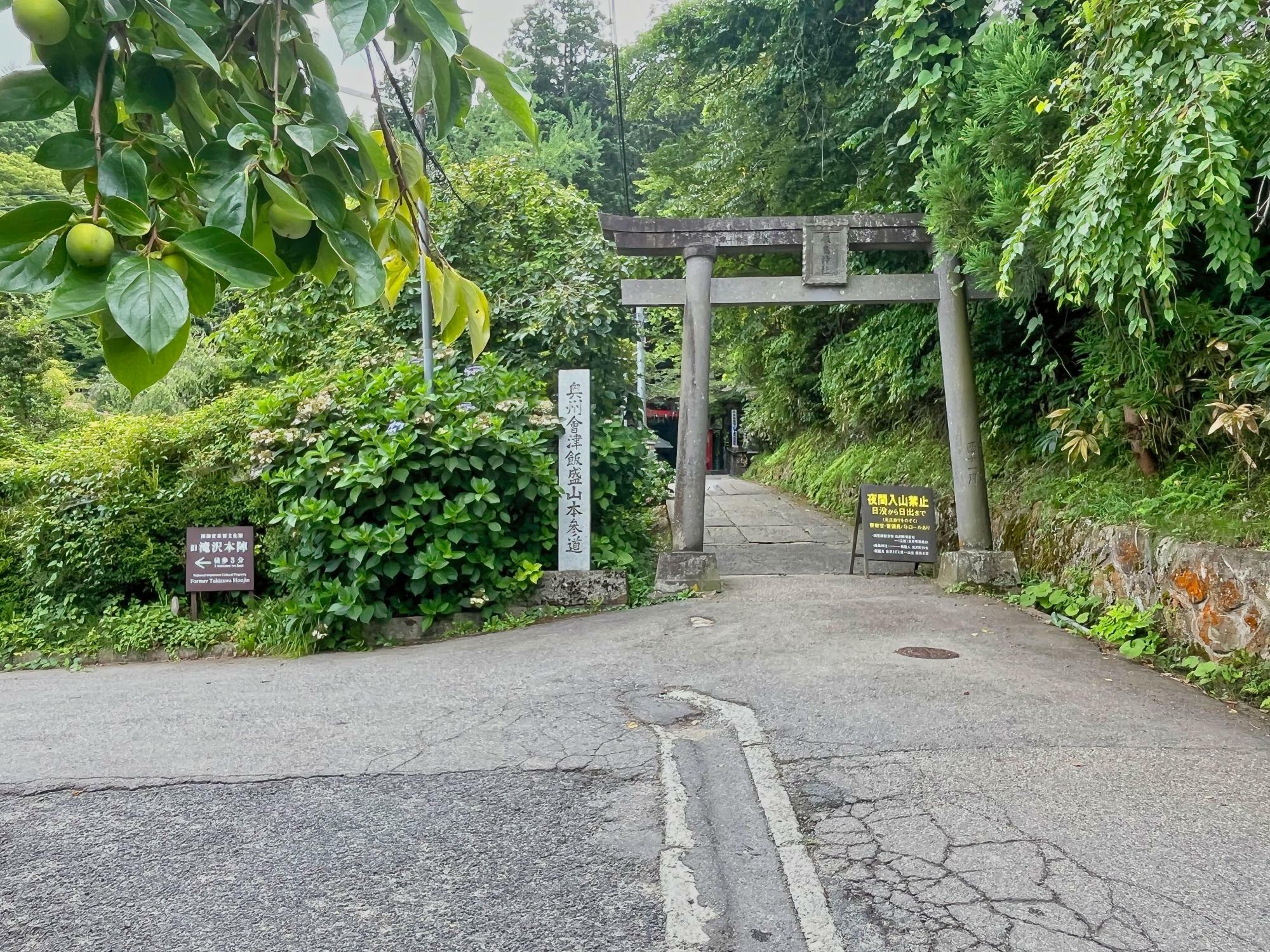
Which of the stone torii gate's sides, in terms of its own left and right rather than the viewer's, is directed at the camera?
front

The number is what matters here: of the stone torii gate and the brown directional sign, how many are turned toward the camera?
2

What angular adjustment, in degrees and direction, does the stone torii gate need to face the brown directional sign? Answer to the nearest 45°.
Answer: approximately 90° to its right

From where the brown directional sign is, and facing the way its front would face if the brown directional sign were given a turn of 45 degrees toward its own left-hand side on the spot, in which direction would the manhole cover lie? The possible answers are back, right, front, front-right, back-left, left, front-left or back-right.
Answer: front

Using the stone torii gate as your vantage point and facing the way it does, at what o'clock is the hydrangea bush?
The hydrangea bush is roughly at 2 o'clock from the stone torii gate.

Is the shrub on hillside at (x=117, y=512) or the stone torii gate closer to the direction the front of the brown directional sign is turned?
the stone torii gate

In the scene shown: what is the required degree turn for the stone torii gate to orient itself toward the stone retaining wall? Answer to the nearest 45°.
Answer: approximately 45° to its left

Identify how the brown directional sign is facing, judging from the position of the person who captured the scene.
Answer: facing the viewer

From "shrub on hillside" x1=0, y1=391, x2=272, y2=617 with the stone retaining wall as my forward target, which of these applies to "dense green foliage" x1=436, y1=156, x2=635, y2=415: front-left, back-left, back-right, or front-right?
front-left

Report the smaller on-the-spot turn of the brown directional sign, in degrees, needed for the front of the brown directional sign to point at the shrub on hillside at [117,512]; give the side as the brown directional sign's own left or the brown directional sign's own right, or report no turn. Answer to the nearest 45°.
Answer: approximately 135° to the brown directional sign's own right
